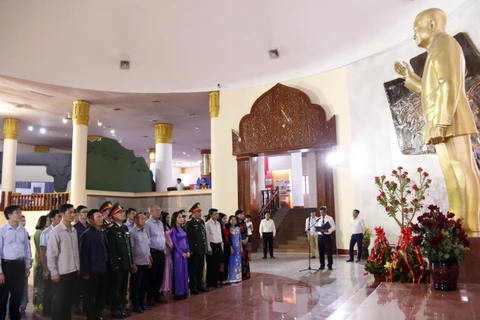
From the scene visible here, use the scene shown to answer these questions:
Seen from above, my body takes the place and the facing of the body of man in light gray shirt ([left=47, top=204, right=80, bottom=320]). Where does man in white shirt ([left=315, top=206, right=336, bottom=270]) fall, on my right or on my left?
on my left

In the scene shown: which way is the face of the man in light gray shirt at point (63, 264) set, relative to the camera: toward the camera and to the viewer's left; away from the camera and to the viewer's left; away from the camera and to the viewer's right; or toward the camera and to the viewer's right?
toward the camera and to the viewer's right

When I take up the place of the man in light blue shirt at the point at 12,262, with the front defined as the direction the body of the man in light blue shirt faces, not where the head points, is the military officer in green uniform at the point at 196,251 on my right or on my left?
on my left

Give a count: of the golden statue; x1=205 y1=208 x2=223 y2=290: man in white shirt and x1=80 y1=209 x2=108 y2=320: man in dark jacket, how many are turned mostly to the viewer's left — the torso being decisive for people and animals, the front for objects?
1

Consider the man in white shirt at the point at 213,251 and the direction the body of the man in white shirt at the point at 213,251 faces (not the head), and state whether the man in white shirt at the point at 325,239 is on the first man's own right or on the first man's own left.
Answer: on the first man's own left

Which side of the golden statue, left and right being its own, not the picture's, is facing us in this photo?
left

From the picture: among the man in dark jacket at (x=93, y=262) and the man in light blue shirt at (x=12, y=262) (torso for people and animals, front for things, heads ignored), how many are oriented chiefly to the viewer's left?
0

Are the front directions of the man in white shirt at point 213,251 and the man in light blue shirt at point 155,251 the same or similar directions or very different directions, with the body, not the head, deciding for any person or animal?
same or similar directions

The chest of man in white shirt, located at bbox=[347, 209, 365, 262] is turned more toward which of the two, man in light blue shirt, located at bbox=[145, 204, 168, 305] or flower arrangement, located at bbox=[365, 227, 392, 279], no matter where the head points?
the man in light blue shirt

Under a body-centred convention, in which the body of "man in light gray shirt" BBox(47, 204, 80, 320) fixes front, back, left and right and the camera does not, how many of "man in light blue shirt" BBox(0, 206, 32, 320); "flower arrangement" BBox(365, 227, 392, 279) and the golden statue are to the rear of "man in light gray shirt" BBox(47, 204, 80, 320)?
1

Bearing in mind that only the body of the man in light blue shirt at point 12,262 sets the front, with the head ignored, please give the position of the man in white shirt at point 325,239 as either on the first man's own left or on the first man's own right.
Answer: on the first man's own left

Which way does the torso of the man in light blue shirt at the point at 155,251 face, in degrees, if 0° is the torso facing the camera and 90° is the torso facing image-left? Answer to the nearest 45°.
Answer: approximately 315°

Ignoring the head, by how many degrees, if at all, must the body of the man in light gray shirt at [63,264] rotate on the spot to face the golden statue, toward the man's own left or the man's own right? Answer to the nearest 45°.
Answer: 0° — they already face it

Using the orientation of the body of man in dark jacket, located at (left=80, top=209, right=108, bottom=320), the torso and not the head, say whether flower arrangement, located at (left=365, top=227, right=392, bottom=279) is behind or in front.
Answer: in front

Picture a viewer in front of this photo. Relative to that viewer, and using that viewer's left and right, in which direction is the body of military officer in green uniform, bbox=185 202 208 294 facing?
facing the viewer and to the right of the viewer
